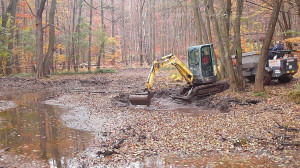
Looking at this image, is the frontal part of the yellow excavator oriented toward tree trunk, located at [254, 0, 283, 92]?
no

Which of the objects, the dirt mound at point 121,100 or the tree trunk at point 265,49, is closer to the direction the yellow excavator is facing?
the dirt mound

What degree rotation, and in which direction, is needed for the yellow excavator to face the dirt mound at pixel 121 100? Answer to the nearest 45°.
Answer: approximately 45° to its right

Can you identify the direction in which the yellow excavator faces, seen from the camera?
facing the viewer and to the left of the viewer
